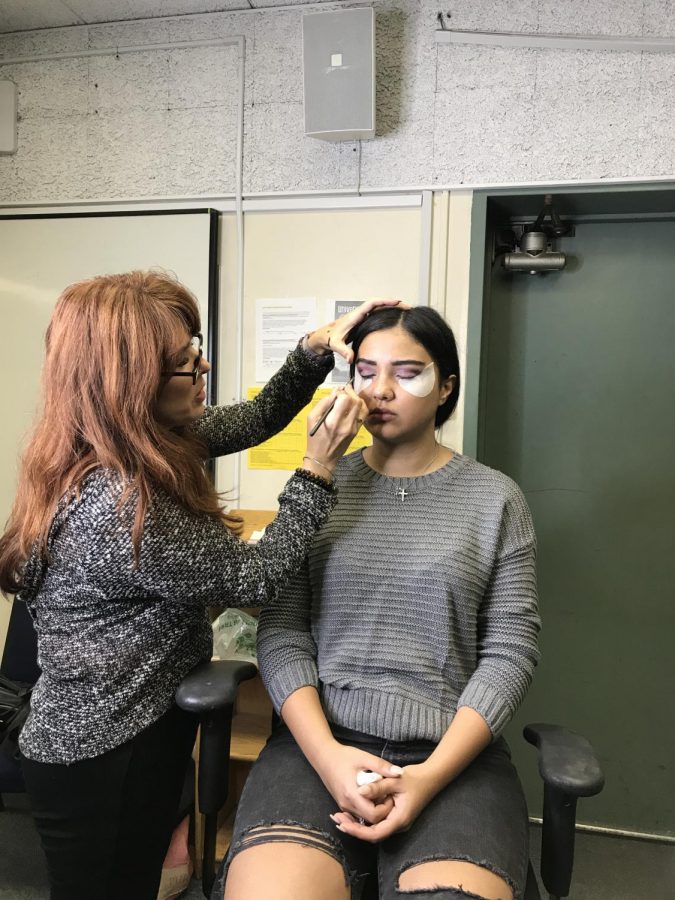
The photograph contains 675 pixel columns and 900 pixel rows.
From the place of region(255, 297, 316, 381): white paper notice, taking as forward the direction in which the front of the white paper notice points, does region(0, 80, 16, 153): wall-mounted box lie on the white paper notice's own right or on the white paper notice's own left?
on the white paper notice's own right

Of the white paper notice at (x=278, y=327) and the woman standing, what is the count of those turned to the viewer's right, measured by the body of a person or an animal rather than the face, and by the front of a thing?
1

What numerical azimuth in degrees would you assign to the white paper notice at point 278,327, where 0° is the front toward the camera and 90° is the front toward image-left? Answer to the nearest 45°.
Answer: approximately 0°

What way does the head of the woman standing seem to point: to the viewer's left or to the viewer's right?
to the viewer's right

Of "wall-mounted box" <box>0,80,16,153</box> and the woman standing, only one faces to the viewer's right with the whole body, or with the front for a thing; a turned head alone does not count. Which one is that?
the woman standing

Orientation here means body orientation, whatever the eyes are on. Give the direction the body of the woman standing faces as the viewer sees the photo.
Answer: to the viewer's right

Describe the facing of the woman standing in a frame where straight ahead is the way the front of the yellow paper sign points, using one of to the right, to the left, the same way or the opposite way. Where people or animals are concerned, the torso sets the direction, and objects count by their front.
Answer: to the left

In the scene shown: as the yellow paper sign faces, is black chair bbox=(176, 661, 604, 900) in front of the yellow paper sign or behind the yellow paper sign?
in front
